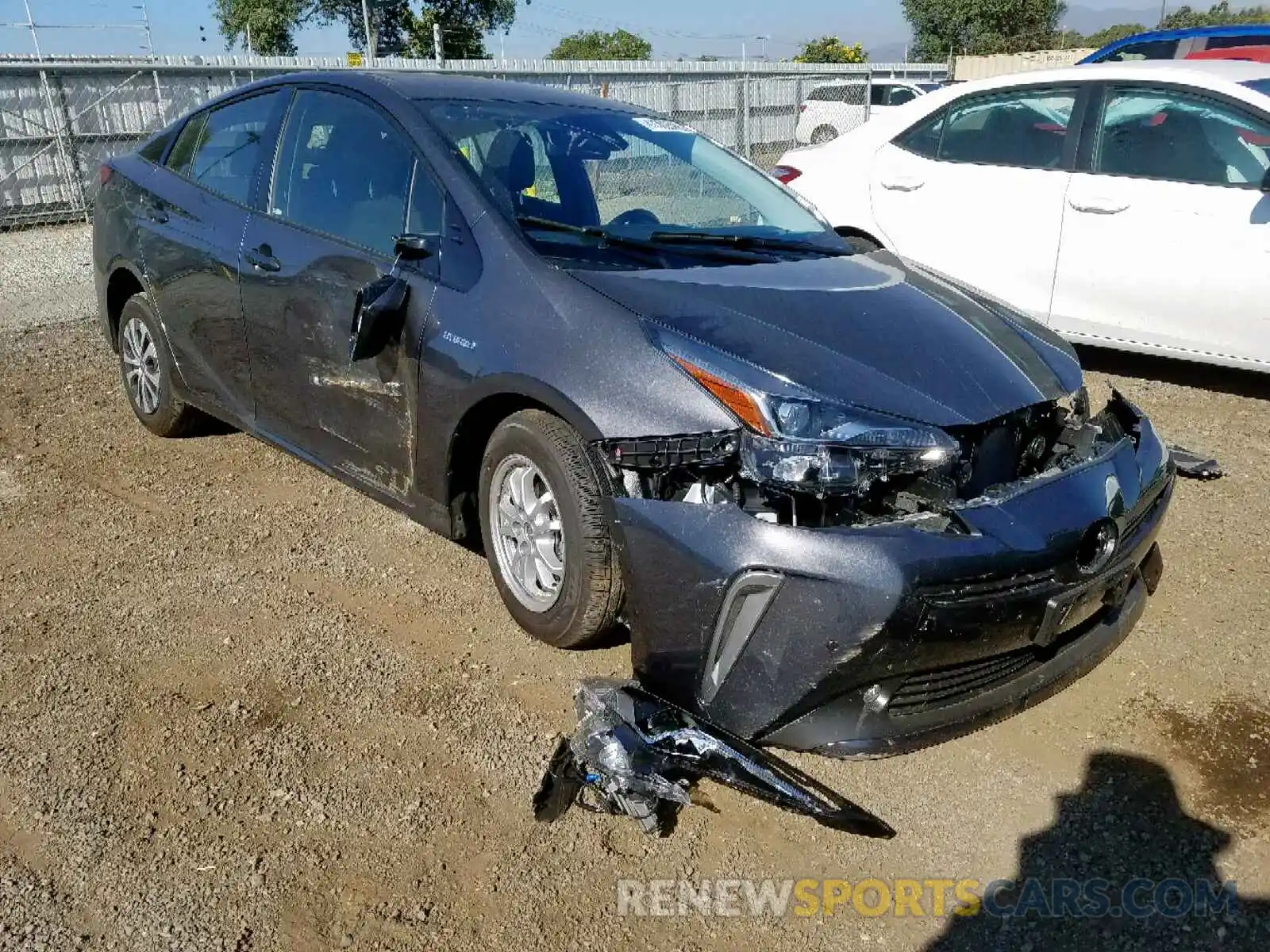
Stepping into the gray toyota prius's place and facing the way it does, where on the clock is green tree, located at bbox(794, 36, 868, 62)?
The green tree is roughly at 8 o'clock from the gray toyota prius.

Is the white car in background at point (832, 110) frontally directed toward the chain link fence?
no

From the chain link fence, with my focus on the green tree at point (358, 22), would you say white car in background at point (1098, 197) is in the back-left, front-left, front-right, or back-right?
back-right

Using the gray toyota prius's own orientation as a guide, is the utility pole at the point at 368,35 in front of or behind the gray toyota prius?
behind

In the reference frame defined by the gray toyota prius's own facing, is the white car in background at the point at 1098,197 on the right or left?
on its left

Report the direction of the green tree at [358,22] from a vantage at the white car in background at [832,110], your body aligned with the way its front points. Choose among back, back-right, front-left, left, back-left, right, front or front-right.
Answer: back-left

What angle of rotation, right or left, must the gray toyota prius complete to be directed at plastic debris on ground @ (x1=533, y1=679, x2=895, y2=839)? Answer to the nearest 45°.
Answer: approximately 45° to its right

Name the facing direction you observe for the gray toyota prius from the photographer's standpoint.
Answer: facing the viewer and to the right of the viewer

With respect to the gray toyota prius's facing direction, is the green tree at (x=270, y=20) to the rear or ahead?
to the rear

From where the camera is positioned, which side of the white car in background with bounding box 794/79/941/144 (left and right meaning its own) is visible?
right

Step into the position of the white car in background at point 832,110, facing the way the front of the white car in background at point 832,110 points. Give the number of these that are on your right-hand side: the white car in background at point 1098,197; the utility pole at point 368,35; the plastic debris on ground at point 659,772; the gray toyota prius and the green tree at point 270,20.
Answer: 3

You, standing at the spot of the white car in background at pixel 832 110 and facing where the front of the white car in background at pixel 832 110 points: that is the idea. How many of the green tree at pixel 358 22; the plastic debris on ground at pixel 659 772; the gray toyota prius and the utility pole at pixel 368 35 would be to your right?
2
